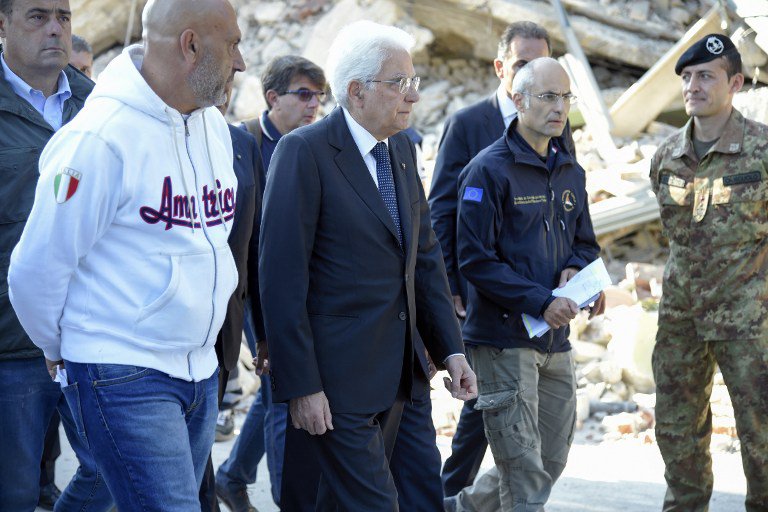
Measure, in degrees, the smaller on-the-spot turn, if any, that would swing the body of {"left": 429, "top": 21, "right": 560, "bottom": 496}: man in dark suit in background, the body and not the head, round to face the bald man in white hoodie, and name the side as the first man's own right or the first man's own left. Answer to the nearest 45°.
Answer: approximately 45° to the first man's own right

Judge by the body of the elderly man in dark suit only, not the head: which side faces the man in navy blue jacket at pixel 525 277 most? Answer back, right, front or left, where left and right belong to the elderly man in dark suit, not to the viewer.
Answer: left

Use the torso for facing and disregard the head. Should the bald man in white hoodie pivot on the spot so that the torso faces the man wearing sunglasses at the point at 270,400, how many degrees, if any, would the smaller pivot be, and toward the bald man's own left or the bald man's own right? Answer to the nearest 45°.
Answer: approximately 135° to the bald man's own left

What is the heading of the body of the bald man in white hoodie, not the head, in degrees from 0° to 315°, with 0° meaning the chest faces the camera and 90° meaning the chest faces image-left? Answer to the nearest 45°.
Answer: approximately 315°

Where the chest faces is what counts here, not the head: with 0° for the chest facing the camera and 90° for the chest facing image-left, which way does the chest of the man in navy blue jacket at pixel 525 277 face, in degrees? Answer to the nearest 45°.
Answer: approximately 315°
